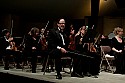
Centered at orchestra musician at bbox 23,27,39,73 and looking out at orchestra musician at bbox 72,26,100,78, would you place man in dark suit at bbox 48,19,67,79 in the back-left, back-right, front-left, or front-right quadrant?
front-right

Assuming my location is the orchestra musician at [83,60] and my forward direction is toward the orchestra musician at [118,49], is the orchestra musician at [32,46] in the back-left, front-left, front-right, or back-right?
back-left

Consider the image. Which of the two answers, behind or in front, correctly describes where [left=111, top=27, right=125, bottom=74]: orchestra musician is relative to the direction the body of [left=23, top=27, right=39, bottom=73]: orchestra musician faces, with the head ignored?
in front

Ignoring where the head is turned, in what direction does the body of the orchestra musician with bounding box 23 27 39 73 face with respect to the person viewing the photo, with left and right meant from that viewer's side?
facing the viewer and to the right of the viewer

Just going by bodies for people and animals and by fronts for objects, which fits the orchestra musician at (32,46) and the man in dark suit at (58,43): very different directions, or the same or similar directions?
same or similar directions

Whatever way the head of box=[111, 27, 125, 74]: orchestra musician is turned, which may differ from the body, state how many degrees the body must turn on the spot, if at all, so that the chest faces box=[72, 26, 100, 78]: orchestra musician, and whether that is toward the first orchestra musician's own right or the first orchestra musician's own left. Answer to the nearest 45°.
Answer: approximately 90° to the first orchestra musician's own right

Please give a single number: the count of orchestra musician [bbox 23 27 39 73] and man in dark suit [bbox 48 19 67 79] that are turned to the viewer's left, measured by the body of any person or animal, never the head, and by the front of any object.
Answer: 0

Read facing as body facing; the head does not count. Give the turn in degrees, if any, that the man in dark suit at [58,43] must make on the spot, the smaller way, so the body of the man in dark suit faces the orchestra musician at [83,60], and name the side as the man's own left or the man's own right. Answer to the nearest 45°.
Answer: approximately 90° to the man's own left

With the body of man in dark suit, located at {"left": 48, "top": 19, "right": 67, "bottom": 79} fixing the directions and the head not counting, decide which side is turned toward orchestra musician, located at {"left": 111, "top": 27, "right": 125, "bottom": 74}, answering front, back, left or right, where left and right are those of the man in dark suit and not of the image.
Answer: left

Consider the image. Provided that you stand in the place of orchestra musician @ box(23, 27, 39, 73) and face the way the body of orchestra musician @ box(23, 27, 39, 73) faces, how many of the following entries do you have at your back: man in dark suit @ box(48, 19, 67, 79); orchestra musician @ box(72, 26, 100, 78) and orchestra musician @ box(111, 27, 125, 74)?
0

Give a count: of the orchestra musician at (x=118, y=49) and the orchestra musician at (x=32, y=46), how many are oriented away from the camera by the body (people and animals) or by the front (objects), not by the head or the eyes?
0

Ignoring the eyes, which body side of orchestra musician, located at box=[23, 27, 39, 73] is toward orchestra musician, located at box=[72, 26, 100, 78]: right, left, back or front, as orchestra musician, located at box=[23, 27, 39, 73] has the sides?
front

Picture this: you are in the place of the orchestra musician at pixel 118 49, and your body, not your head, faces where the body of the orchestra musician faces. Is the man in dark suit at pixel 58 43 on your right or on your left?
on your right
